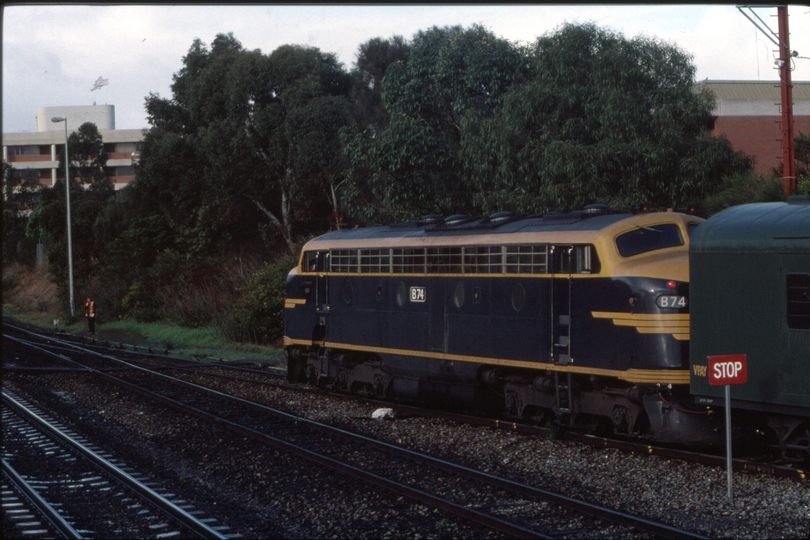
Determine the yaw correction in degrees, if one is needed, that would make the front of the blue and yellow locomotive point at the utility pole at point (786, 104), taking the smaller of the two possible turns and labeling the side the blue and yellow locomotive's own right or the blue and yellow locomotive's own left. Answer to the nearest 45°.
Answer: approximately 90° to the blue and yellow locomotive's own left

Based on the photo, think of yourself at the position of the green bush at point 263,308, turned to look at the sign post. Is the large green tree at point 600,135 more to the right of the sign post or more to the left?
left

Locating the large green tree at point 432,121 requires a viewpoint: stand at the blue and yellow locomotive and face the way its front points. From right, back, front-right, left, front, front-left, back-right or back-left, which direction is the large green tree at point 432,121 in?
back-left

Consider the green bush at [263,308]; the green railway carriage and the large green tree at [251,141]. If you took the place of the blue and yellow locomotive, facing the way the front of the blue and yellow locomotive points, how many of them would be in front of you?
1

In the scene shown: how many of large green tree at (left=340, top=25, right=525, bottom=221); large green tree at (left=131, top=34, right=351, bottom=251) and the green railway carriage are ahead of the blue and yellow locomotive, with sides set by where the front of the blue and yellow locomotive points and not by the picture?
1

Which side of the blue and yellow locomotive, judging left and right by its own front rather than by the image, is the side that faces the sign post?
front

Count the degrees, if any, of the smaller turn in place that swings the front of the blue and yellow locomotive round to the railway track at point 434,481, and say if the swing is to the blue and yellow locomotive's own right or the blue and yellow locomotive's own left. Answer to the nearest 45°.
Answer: approximately 45° to the blue and yellow locomotive's own right

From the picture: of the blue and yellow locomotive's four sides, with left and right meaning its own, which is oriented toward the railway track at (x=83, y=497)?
right

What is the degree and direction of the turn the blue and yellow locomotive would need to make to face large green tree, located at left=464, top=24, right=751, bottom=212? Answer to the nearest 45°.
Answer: approximately 135° to its left

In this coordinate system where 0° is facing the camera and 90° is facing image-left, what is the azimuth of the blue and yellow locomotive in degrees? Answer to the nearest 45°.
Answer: approximately 315°
